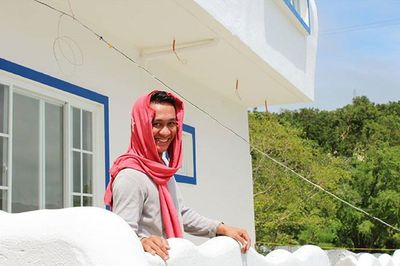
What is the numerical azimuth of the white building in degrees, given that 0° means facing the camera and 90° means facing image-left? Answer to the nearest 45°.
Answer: approximately 315°

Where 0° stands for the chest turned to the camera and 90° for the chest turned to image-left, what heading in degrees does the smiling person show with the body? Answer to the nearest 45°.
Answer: approximately 315°

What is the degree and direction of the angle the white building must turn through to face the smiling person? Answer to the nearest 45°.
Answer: approximately 45° to its right
